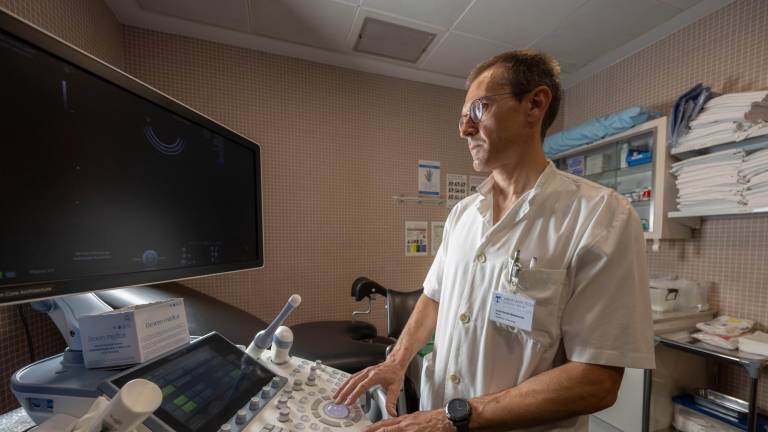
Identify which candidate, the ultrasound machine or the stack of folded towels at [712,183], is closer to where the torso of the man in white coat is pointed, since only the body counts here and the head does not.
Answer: the ultrasound machine

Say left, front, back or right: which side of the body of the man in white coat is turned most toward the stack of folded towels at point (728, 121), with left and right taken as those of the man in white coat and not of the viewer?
back

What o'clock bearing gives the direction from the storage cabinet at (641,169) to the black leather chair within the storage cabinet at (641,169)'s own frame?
The black leather chair is roughly at 12 o'clock from the storage cabinet.

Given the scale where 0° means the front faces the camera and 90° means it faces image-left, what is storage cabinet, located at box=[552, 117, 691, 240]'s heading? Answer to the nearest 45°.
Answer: approximately 45°

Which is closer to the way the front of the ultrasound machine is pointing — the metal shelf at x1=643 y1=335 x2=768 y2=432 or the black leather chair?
the metal shelf

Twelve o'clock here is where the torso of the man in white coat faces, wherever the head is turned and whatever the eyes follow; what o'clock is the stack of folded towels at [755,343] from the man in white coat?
The stack of folded towels is roughly at 6 o'clock from the man in white coat.

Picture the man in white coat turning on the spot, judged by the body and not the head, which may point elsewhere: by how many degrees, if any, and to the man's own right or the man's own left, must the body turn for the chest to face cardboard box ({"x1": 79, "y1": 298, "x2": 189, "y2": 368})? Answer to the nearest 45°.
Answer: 0° — they already face it

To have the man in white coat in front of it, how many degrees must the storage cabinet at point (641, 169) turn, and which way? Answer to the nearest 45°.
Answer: approximately 45° to its left

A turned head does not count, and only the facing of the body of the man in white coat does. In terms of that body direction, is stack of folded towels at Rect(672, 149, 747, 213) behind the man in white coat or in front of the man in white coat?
behind

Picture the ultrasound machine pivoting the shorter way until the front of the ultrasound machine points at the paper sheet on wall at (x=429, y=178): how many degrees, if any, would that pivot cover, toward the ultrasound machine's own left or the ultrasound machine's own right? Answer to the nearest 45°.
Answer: approximately 90° to the ultrasound machine's own left

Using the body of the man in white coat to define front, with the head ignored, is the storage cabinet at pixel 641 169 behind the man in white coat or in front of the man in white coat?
behind

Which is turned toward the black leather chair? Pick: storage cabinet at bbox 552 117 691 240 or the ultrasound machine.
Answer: the storage cabinet

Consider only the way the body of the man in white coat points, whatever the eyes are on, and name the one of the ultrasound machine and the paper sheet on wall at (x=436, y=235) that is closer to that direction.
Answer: the ultrasound machine
